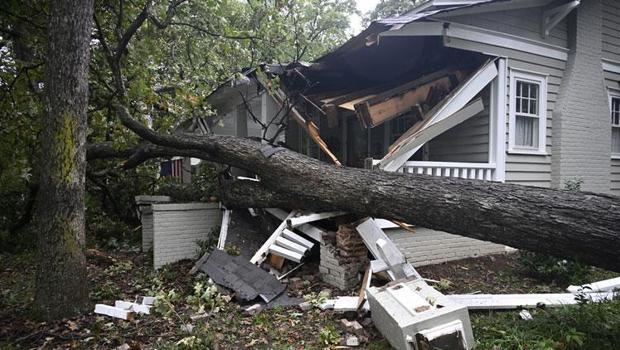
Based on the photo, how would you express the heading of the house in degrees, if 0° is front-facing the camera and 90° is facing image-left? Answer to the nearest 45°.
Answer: approximately 45°

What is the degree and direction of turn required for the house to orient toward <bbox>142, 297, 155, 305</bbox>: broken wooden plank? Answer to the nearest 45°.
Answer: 0° — it already faces it

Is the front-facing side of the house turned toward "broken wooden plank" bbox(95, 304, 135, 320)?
yes

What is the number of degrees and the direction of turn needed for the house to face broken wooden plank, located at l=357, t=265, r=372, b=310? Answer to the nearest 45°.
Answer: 0° — it already faces it

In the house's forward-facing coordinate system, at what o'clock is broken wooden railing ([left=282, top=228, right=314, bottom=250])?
The broken wooden railing is roughly at 12 o'clock from the house.

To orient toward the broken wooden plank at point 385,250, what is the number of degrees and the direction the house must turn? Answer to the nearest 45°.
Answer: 0° — it already faces it

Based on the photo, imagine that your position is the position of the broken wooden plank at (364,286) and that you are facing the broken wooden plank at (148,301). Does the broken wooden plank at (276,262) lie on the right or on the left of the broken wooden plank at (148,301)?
right

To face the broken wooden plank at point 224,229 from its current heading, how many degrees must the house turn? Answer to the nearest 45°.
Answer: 0° — it already faces it
